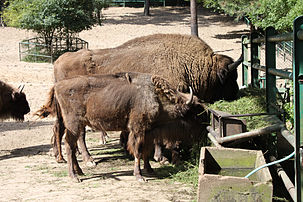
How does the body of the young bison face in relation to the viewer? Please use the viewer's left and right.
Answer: facing to the right of the viewer

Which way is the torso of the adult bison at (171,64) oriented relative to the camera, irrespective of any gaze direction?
to the viewer's right

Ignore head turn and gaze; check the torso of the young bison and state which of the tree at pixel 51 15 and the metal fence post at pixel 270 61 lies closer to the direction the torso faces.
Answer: the metal fence post

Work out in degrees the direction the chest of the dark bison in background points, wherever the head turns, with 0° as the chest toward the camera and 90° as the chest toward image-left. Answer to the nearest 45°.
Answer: approximately 270°

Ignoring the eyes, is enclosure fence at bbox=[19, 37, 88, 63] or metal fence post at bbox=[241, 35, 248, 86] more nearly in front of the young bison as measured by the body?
the metal fence post

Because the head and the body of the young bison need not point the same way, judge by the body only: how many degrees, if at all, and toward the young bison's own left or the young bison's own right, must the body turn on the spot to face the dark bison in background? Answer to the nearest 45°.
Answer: approximately 135° to the young bison's own left

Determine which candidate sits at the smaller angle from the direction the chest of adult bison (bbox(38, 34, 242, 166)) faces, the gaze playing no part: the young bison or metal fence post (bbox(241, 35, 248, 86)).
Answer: the metal fence post

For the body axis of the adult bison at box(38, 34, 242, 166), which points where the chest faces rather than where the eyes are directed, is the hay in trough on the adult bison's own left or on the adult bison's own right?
on the adult bison's own right
